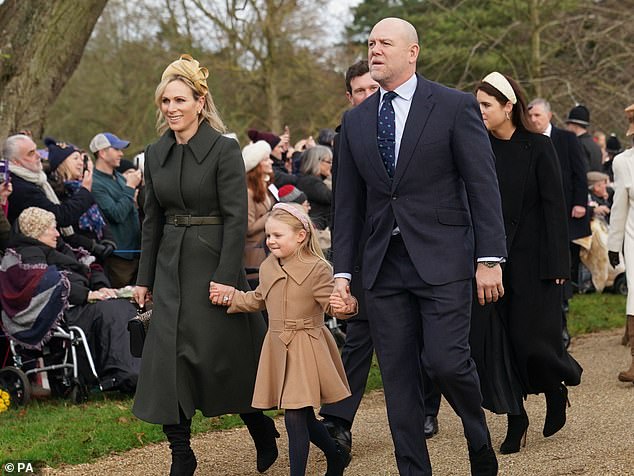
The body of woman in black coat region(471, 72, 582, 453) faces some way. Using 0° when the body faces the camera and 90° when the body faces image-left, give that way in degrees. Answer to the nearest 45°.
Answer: approximately 45°

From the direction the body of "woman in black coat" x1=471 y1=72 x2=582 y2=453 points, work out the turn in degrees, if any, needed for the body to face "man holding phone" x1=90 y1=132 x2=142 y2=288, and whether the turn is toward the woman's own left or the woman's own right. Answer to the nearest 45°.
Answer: approximately 90° to the woman's own right

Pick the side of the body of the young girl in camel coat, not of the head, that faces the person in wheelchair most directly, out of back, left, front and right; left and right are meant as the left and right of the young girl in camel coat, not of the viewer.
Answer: right

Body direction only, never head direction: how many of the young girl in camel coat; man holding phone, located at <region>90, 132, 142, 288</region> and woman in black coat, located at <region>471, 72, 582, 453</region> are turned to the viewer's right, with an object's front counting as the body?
1

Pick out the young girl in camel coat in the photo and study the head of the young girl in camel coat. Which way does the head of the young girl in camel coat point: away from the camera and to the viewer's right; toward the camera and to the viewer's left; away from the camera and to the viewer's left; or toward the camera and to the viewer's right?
toward the camera and to the viewer's left

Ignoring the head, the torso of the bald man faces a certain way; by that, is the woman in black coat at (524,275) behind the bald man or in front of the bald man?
behind

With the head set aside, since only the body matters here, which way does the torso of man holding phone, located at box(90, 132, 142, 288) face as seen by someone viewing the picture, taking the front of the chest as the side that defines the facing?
to the viewer's right

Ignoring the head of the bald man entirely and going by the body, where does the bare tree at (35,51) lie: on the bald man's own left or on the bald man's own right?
on the bald man's own right
